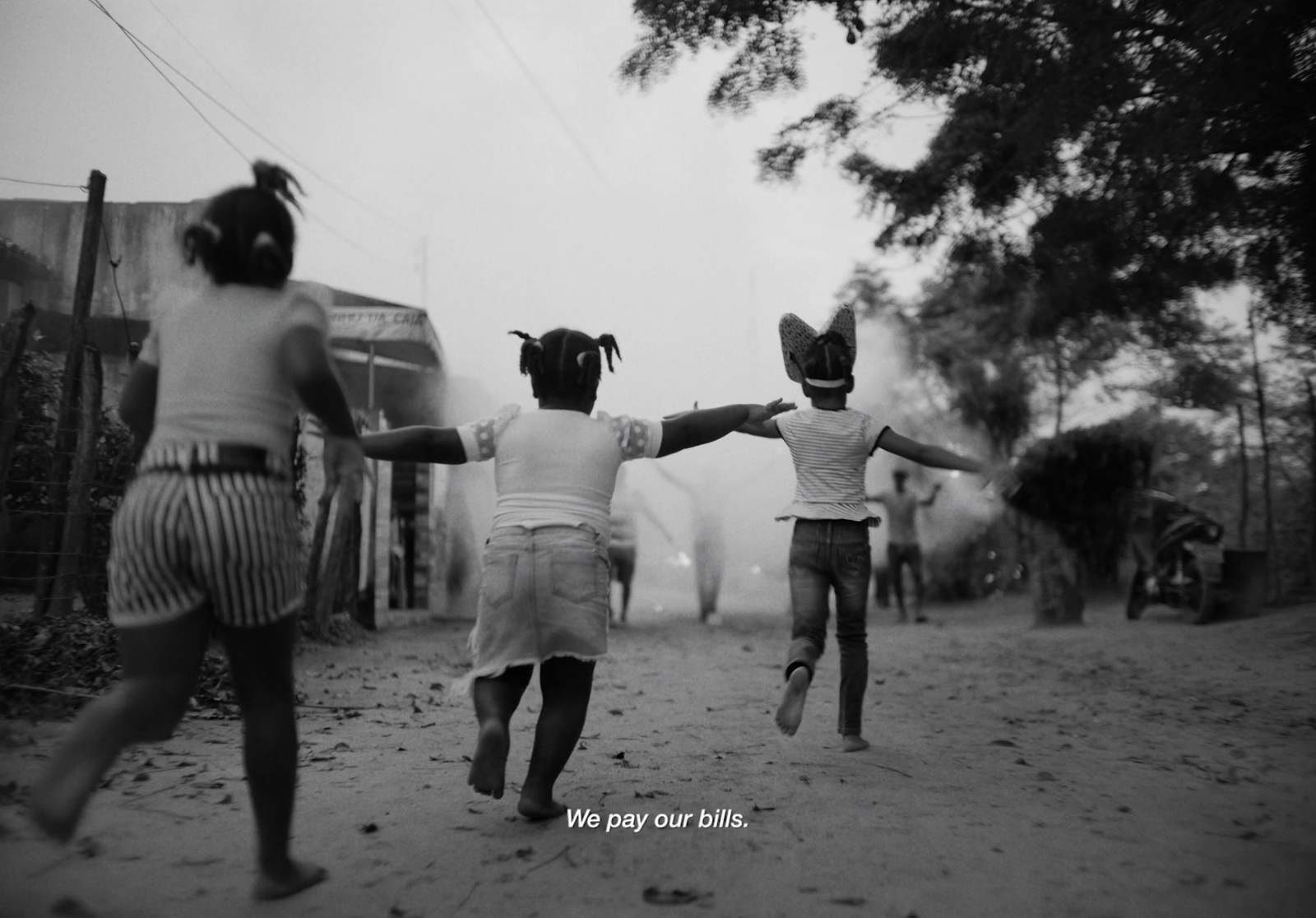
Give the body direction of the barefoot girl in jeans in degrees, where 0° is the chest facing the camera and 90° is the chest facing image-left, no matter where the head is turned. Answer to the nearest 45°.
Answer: approximately 180°

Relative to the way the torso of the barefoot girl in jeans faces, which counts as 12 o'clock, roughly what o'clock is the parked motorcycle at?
The parked motorcycle is roughly at 1 o'clock from the barefoot girl in jeans.

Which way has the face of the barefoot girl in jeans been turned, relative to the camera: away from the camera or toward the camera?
away from the camera

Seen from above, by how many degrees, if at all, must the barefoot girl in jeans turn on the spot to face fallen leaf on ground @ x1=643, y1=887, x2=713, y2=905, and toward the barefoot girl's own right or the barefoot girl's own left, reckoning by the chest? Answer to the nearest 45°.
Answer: approximately 180°

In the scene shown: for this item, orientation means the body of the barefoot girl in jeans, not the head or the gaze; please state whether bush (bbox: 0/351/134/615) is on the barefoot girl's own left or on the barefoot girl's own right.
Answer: on the barefoot girl's own left

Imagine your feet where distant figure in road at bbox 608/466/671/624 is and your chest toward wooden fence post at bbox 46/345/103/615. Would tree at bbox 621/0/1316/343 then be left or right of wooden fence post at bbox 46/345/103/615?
left

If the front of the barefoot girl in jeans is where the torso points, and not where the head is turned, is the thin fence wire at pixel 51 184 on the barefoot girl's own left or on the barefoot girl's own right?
on the barefoot girl's own left

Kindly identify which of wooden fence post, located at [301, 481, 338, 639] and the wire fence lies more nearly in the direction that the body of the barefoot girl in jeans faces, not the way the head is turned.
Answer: the wooden fence post

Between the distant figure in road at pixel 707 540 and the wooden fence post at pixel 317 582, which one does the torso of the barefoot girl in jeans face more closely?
the distant figure in road

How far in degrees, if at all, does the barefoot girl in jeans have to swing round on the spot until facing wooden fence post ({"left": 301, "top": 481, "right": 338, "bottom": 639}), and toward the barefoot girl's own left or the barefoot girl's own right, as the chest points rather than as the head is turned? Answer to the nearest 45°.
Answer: approximately 45° to the barefoot girl's own left

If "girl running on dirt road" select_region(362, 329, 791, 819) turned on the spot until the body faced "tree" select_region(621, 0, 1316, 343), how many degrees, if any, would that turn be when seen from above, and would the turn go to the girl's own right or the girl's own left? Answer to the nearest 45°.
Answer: approximately 45° to the girl's own right

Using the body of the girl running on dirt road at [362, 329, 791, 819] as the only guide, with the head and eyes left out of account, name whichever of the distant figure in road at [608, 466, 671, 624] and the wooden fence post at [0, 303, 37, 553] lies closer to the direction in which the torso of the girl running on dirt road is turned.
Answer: the distant figure in road

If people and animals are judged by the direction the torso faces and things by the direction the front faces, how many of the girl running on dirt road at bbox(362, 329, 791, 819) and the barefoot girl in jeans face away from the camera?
2

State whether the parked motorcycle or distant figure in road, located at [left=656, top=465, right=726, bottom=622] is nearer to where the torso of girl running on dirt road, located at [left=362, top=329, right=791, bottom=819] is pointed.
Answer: the distant figure in road

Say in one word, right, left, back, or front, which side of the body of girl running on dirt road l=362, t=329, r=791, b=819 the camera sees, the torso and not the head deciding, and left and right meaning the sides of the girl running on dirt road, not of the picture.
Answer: back
